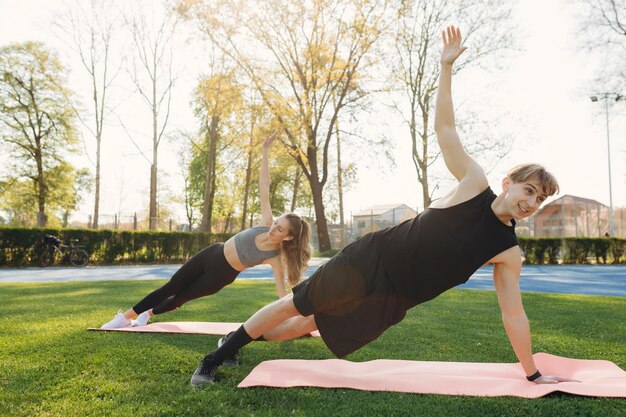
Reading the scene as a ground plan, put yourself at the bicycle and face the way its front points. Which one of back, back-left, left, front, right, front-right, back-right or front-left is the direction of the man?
left

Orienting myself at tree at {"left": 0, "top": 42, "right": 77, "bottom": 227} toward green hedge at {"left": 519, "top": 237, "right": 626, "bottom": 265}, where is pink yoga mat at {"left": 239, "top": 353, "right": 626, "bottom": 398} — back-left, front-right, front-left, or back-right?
front-right

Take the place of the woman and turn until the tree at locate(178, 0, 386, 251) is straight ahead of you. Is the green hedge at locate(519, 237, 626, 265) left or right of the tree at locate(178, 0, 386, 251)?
right

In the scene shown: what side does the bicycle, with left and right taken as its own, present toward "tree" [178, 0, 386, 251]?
back

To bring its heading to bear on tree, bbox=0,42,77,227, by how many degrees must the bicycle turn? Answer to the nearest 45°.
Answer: approximately 90° to its right

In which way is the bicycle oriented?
to the viewer's left

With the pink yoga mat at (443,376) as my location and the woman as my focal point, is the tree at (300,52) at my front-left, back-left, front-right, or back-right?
front-right

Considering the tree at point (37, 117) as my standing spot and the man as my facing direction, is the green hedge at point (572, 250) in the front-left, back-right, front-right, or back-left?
front-left

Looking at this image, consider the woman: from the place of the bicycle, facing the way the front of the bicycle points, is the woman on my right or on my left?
on my left
